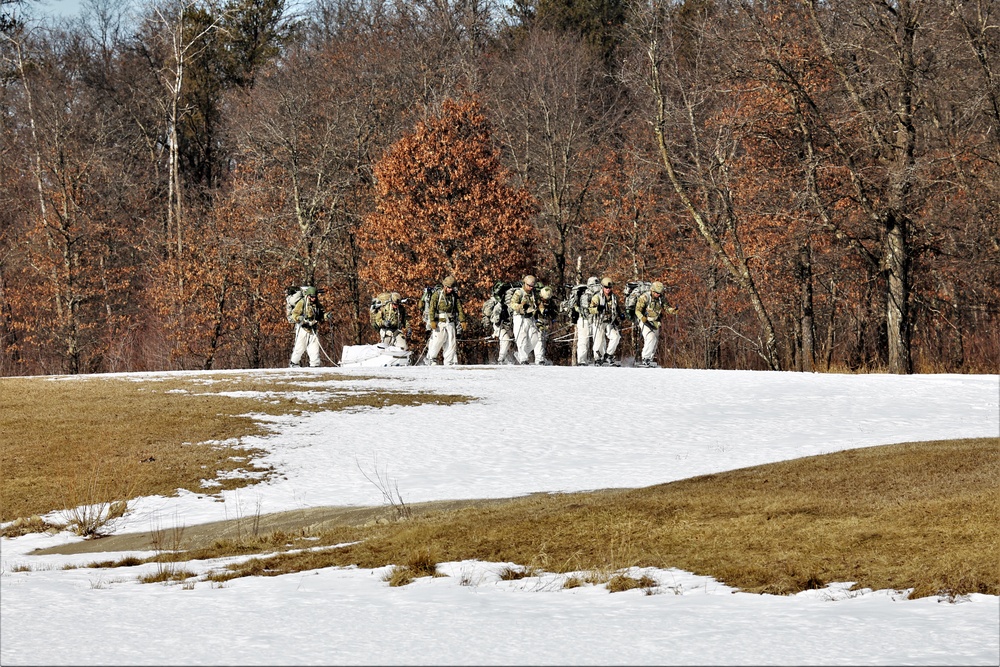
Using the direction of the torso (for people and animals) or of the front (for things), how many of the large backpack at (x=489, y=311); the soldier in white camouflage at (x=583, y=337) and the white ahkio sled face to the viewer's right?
2

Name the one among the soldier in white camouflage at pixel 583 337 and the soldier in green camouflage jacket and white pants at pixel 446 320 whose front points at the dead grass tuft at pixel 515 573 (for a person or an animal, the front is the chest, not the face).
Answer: the soldier in green camouflage jacket and white pants at pixel 446 320

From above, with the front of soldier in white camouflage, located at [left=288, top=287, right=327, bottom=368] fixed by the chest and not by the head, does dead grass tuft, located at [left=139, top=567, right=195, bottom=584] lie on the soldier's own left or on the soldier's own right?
on the soldier's own right

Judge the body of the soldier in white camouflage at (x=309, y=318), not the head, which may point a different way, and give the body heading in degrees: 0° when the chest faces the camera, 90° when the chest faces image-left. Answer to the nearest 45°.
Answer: approximately 315°

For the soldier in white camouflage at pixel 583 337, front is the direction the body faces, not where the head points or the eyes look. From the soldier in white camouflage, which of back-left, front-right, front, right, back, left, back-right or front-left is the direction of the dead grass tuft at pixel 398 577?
right

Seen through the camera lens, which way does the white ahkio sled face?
facing to the right of the viewer

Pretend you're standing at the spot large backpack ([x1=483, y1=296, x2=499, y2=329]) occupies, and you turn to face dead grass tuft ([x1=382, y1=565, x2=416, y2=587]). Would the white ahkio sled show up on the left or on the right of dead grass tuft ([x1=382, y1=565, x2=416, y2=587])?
right

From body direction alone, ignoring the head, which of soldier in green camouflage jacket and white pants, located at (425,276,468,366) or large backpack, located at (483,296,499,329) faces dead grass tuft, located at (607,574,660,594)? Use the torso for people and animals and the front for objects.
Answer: the soldier in green camouflage jacket and white pants
